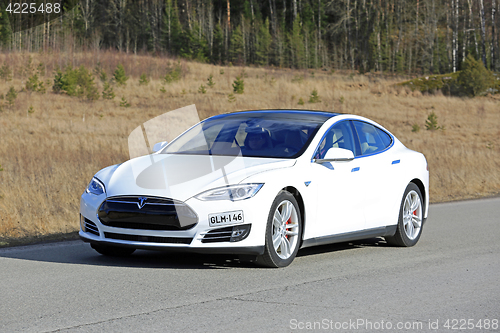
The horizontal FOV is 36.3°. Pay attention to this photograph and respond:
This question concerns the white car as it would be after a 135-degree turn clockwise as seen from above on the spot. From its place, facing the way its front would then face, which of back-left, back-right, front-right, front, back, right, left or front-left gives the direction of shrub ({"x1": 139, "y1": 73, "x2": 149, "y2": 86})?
front

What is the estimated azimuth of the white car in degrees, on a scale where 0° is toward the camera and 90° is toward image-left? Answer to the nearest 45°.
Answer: approximately 45°

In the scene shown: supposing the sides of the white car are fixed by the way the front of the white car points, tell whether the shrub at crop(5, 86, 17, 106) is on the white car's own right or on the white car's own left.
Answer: on the white car's own right

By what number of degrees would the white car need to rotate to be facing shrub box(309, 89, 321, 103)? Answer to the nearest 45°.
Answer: approximately 135° to its right

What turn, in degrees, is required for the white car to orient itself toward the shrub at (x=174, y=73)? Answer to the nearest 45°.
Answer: approximately 135° to its right

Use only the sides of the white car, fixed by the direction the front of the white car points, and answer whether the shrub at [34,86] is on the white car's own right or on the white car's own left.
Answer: on the white car's own right

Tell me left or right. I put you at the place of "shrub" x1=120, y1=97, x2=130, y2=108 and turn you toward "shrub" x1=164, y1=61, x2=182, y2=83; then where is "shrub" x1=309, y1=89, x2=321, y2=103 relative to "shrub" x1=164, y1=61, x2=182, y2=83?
right

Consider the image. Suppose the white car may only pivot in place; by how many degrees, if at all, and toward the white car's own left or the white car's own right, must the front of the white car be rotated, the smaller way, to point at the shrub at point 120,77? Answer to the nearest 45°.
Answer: approximately 135° to the white car's own right

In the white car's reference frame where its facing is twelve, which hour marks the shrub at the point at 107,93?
The shrub is roughly at 4 o'clock from the white car.

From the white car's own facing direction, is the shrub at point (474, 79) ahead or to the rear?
to the rear
